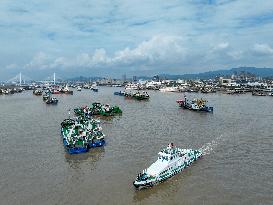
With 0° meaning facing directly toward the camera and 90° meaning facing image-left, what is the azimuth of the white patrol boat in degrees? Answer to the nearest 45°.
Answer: approximately 45°

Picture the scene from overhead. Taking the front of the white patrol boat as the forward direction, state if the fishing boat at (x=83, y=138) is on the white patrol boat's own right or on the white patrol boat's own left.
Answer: on the white patrol boat's own right
